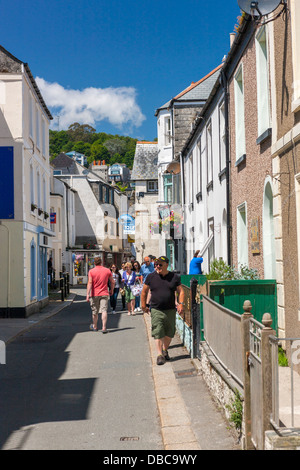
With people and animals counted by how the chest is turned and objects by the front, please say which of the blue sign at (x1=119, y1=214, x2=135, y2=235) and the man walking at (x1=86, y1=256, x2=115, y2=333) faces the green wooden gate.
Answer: the blue sign

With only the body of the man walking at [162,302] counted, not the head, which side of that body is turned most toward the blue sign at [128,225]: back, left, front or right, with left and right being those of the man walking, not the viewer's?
back

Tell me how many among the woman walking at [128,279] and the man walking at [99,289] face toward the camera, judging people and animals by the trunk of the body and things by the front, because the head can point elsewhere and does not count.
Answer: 1

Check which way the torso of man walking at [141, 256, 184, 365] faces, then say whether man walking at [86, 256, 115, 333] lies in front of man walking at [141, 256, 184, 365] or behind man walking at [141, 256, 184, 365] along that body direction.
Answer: behind

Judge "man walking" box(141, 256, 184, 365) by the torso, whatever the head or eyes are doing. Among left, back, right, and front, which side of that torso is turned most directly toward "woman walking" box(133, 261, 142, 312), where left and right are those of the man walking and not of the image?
back

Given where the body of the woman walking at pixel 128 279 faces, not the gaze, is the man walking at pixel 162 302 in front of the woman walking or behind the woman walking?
in front

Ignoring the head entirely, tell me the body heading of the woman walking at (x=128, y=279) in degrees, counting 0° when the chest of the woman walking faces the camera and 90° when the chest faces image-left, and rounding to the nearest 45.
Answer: approximately 0°

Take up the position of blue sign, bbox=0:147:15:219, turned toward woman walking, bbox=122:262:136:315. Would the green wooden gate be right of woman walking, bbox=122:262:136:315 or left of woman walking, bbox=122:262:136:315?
right

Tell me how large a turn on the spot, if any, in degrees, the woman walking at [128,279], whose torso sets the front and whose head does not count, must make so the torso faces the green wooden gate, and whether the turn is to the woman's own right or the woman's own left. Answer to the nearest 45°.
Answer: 0° — they already face it

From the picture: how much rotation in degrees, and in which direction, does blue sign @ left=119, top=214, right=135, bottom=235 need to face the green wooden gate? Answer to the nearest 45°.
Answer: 0° — it already faces it

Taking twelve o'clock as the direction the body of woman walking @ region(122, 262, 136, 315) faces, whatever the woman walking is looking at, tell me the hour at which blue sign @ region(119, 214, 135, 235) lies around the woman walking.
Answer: The blue sign is roughly at 6 o'clock from the woman walking.

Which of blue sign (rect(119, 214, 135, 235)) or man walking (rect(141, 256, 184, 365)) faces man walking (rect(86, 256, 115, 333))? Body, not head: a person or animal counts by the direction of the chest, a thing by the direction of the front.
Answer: the blue sign

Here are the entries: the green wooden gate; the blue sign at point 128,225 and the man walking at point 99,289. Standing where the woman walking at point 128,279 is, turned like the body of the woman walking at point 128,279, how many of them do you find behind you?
1
